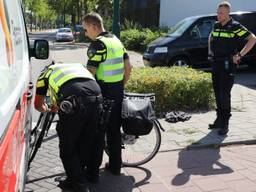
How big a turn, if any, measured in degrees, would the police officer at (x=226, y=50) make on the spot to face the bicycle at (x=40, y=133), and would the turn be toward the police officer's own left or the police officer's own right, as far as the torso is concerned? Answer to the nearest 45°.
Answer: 0° — they already face it

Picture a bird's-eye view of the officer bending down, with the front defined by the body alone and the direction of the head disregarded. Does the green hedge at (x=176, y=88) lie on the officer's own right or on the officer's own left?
on the officer's own right

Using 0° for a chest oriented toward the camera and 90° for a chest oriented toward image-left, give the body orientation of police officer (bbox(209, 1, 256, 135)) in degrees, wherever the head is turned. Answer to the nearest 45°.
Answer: approximately 45°

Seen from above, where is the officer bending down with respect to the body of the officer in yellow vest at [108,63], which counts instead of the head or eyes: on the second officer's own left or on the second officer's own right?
on the second officer's own left

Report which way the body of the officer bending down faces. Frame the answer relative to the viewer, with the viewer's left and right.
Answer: facing away from the viewer and to the left of the viewer

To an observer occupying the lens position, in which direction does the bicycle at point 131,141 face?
facing to the left of the viewer

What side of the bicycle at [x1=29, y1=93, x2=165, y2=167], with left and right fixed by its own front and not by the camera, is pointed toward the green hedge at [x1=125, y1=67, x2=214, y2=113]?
right

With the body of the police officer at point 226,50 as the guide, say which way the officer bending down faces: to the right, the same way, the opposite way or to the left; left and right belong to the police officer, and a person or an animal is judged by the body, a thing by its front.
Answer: to the right

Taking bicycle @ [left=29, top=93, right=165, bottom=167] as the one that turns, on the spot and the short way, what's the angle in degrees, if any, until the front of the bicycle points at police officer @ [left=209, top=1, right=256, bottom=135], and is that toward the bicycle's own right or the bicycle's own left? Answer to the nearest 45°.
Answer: approximately 135° to the bicycle's own right

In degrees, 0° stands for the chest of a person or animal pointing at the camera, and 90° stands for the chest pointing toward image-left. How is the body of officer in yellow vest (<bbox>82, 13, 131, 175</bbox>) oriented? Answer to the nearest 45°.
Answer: approximately 135°
